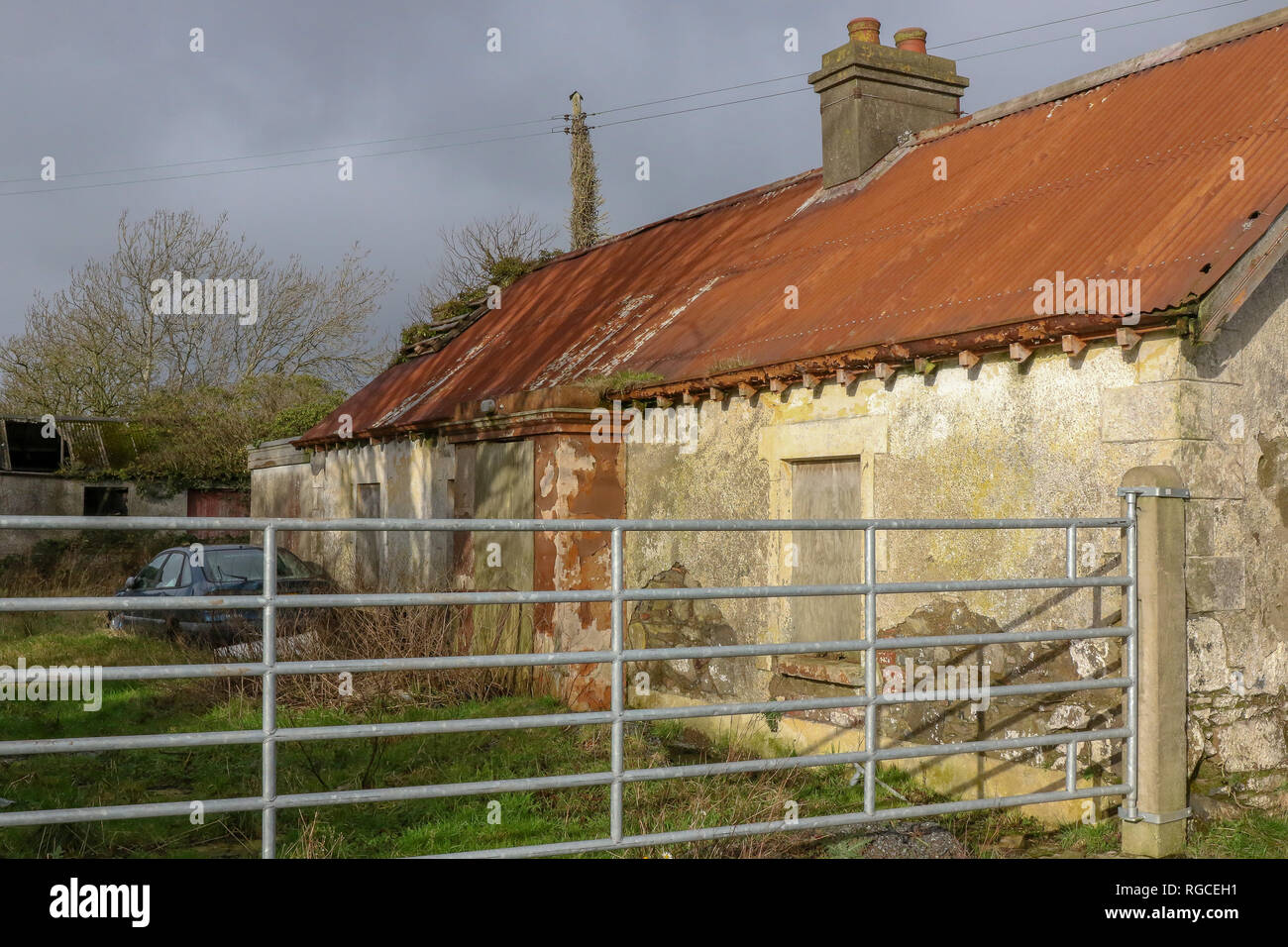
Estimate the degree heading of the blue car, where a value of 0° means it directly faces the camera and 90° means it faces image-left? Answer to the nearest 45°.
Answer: approximately 135°

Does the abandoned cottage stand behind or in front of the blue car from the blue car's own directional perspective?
behind

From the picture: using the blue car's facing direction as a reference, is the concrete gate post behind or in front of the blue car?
behind

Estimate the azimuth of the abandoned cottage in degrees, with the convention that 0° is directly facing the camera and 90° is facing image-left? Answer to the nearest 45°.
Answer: approximately 45°
